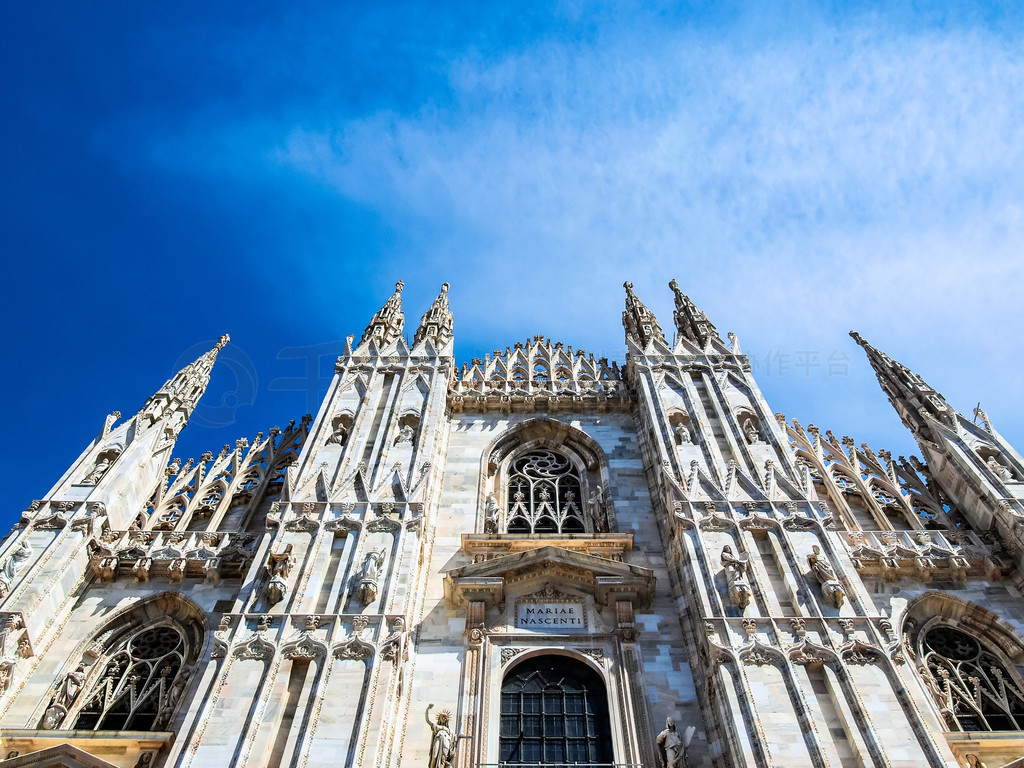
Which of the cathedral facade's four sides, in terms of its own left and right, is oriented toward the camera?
front
